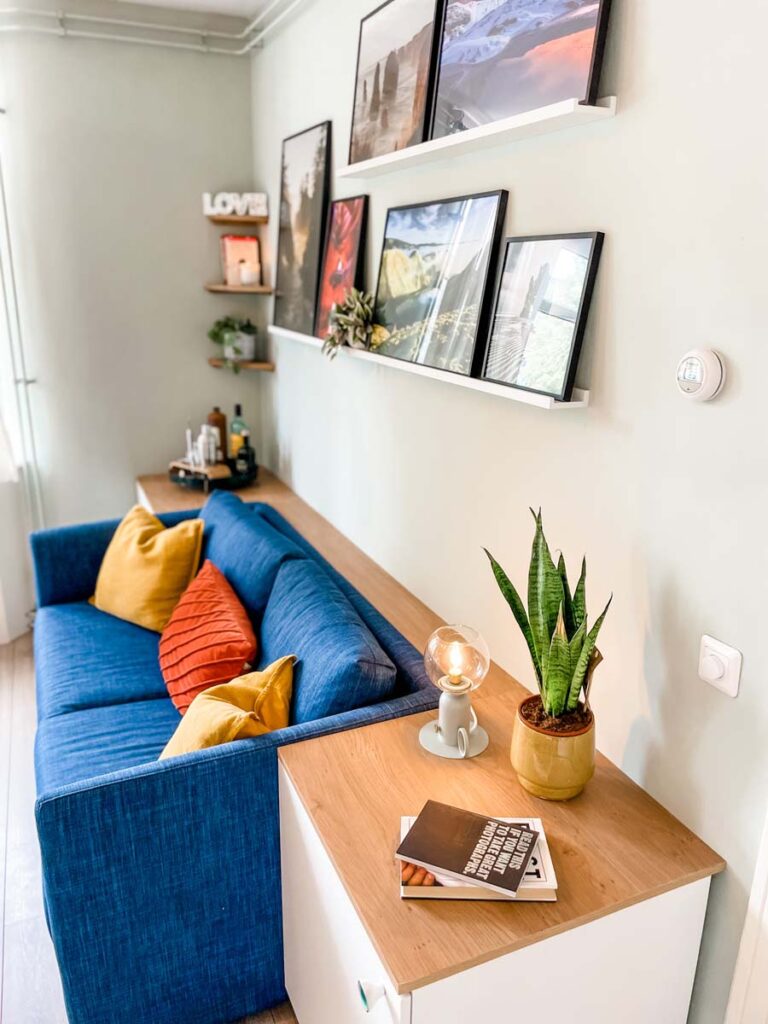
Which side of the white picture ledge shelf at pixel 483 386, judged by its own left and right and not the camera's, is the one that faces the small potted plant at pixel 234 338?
right

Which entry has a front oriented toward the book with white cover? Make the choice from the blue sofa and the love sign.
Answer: the love sign

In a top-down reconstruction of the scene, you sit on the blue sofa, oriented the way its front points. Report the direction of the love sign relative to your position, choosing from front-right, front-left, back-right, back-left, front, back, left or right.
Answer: right

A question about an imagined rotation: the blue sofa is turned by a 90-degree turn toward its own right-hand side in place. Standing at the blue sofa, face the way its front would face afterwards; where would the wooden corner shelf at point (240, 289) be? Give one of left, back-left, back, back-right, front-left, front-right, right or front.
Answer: front

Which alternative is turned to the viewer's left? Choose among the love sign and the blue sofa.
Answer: the blue sofa

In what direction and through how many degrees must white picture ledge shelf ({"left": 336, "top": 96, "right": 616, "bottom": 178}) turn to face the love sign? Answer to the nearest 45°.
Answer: approximately 90° to its right

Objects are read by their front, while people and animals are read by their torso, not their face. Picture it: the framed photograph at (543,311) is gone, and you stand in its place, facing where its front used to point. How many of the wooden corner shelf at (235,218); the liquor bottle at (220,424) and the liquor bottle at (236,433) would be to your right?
3

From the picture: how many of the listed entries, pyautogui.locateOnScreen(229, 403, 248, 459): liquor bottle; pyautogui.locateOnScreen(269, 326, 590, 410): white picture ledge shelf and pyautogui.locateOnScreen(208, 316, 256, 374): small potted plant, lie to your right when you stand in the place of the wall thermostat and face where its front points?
3

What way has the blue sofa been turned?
to the viewer's left

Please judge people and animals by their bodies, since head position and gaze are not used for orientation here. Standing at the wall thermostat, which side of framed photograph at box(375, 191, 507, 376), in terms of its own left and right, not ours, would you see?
left
